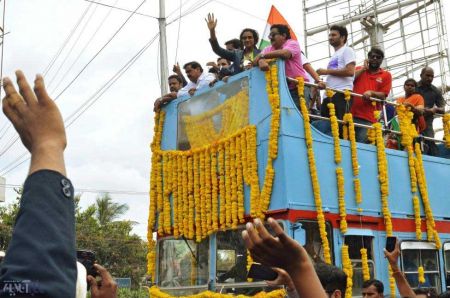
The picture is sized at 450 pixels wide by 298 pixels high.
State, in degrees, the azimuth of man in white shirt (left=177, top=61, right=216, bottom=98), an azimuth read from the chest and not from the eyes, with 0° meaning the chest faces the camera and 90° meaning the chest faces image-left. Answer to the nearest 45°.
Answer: approximately 45°

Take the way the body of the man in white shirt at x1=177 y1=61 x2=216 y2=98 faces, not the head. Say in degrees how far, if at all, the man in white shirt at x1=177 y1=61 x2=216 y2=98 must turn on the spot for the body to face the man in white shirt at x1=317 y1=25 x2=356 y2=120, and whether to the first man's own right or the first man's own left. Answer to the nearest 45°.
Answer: approximately 135° to the first man's own left

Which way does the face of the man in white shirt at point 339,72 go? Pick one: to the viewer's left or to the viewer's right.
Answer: to the viewer's left

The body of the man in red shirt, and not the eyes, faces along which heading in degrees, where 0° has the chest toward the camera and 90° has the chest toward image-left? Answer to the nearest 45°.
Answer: approximately 0°

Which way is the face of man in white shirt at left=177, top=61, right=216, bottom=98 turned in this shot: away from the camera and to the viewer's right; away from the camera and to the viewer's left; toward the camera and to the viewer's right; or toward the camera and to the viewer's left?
toward the camera and to the viewer's left

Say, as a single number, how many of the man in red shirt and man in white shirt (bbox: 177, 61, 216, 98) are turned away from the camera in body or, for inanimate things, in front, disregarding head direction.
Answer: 0

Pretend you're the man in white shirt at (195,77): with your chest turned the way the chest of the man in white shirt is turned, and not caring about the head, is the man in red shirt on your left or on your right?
on your left
